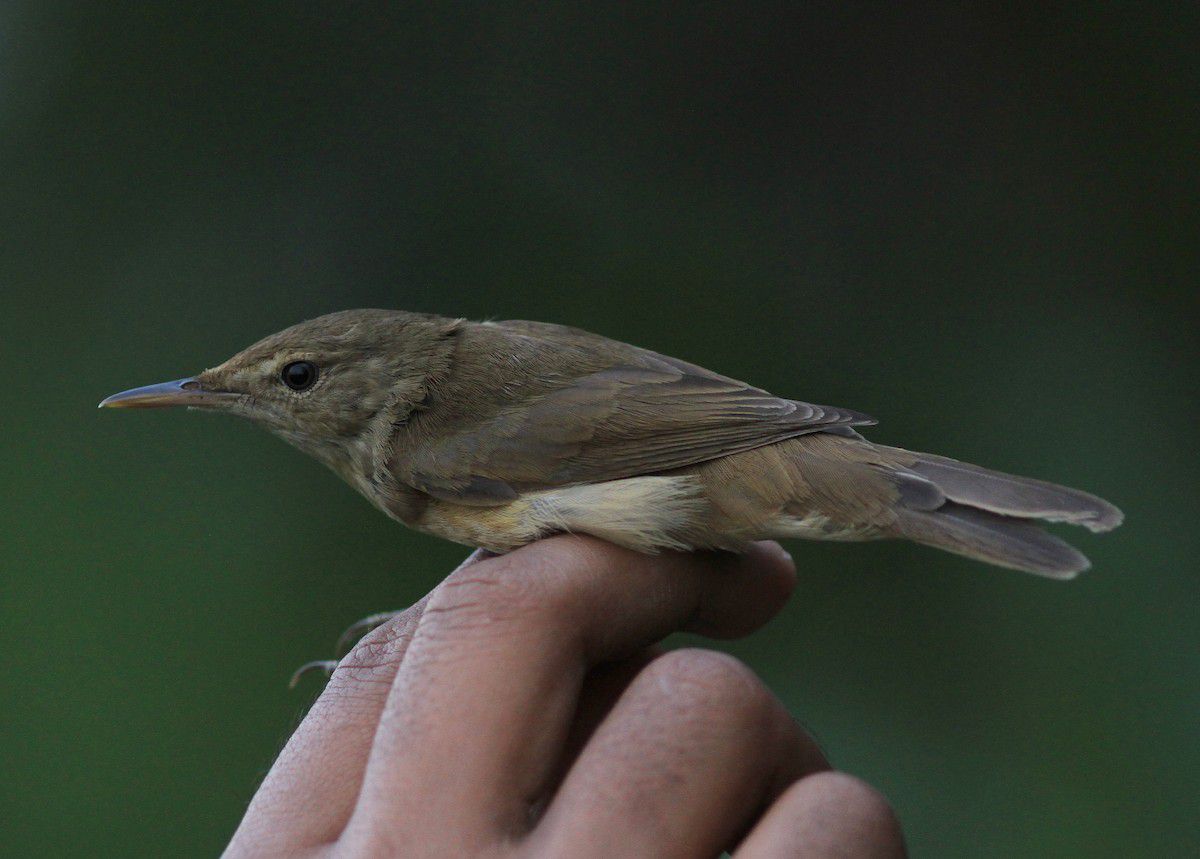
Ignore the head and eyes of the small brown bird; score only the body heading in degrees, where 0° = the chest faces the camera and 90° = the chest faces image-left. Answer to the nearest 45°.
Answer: approximately 90°
